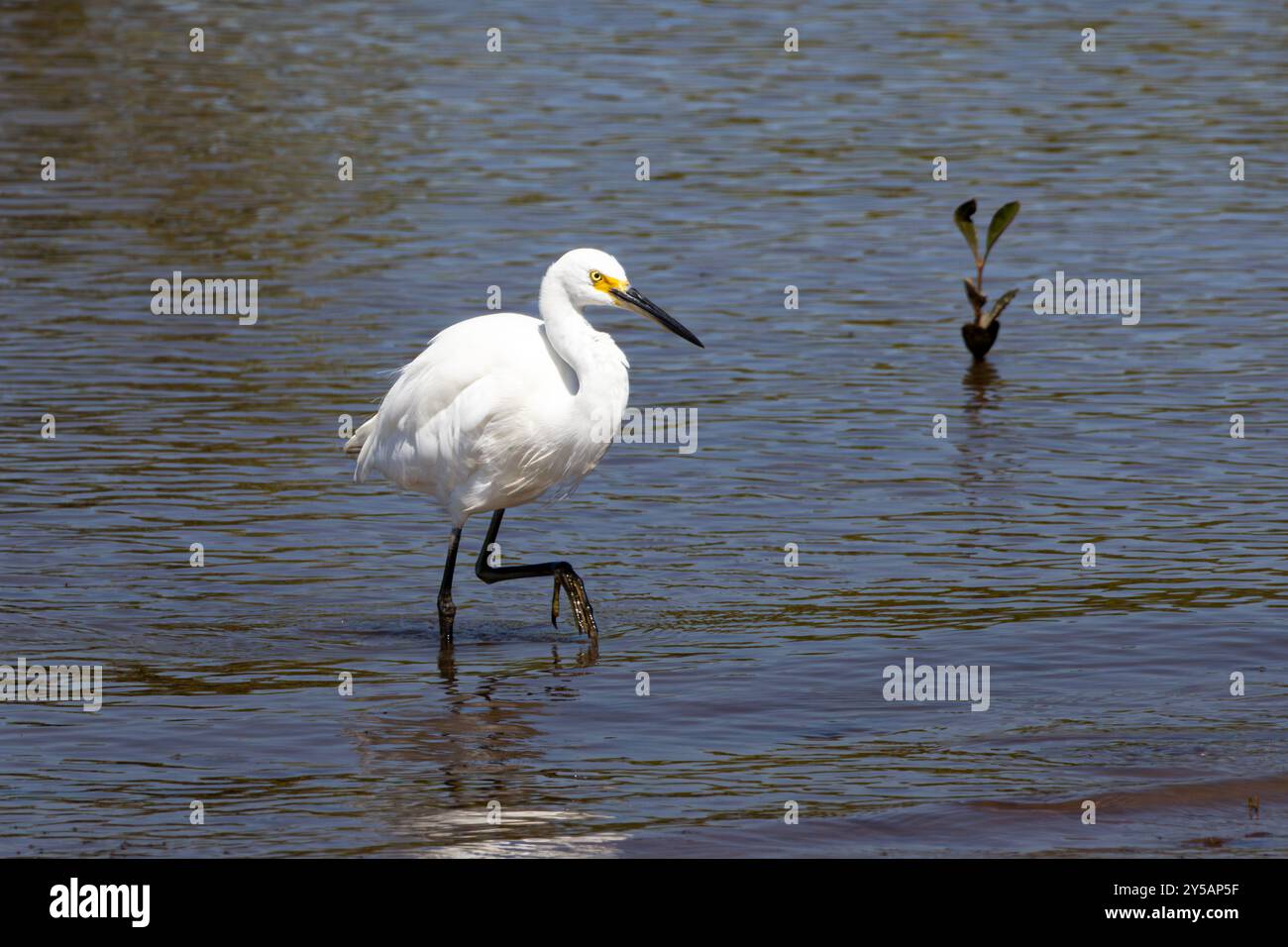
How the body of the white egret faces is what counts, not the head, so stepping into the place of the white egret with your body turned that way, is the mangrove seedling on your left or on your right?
on your left

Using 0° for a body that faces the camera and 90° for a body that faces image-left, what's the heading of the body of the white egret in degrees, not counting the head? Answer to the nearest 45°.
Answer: approximately 270°
